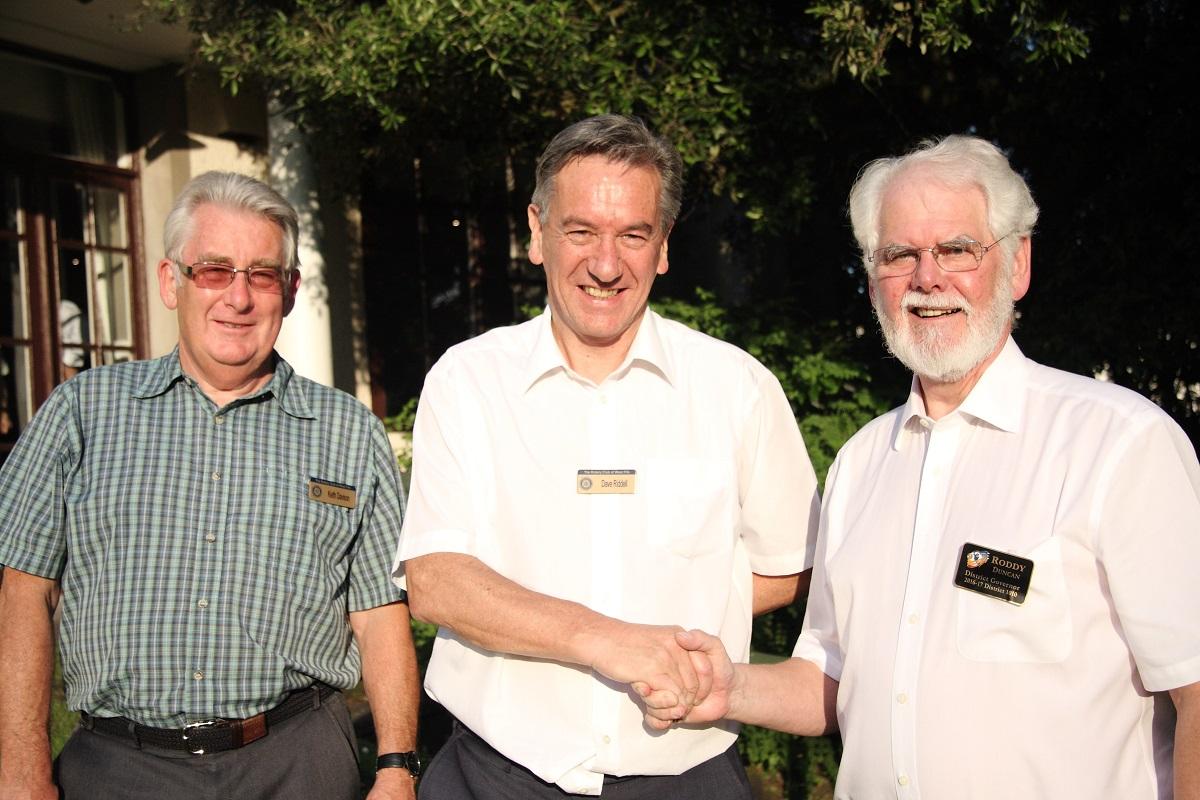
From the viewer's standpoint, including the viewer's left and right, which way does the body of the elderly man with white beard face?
facing the viewer and to the left of the viewer

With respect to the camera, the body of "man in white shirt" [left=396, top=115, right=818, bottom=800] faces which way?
toward the camera

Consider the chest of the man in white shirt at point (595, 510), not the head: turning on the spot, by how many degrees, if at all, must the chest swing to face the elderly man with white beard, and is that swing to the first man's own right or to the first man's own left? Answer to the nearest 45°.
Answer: approximately 45° to the first man's own left

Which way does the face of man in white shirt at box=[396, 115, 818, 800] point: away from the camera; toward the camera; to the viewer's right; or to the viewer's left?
toward the camera

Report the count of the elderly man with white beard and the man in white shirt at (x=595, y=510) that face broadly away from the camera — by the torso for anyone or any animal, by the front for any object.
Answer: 0

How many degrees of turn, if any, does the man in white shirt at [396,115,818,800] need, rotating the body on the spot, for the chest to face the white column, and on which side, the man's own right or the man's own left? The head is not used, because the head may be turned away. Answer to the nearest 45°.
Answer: approximately 180°

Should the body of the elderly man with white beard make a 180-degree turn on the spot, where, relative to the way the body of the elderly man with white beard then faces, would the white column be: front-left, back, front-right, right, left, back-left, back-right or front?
left

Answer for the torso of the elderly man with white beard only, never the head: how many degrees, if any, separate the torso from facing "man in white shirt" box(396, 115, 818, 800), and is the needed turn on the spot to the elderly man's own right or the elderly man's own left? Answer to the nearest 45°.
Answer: approximately 45° to the elderly man's own right
